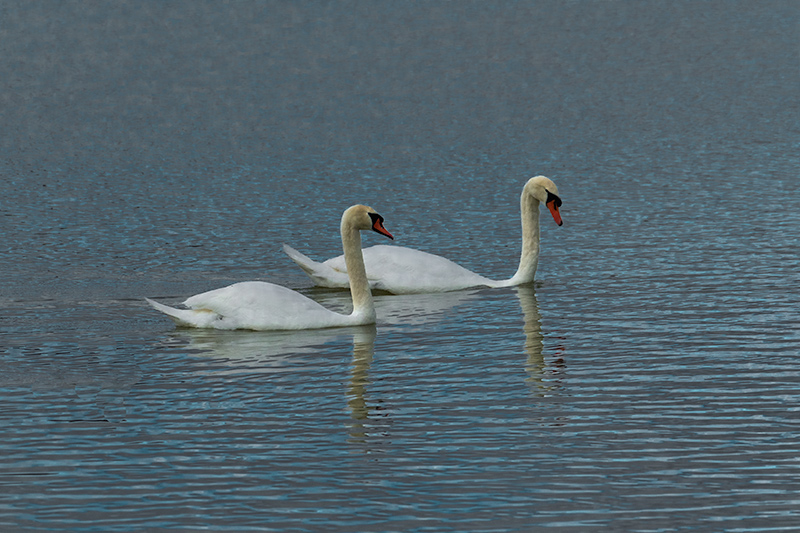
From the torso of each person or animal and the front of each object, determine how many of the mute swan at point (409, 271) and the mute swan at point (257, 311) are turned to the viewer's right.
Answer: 2

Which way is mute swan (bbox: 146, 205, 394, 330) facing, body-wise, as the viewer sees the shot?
to the viewer's right

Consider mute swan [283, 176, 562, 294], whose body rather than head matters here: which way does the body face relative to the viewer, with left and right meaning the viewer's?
facing to the right of the viewer

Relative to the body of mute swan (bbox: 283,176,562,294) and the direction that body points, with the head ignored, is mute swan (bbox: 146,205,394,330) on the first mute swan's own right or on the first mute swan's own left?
on the first mute swan's own right

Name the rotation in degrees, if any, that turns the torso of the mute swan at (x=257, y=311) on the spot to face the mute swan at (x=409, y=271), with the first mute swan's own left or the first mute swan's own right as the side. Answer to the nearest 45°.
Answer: approximately 45° to the first mute swan's own left
